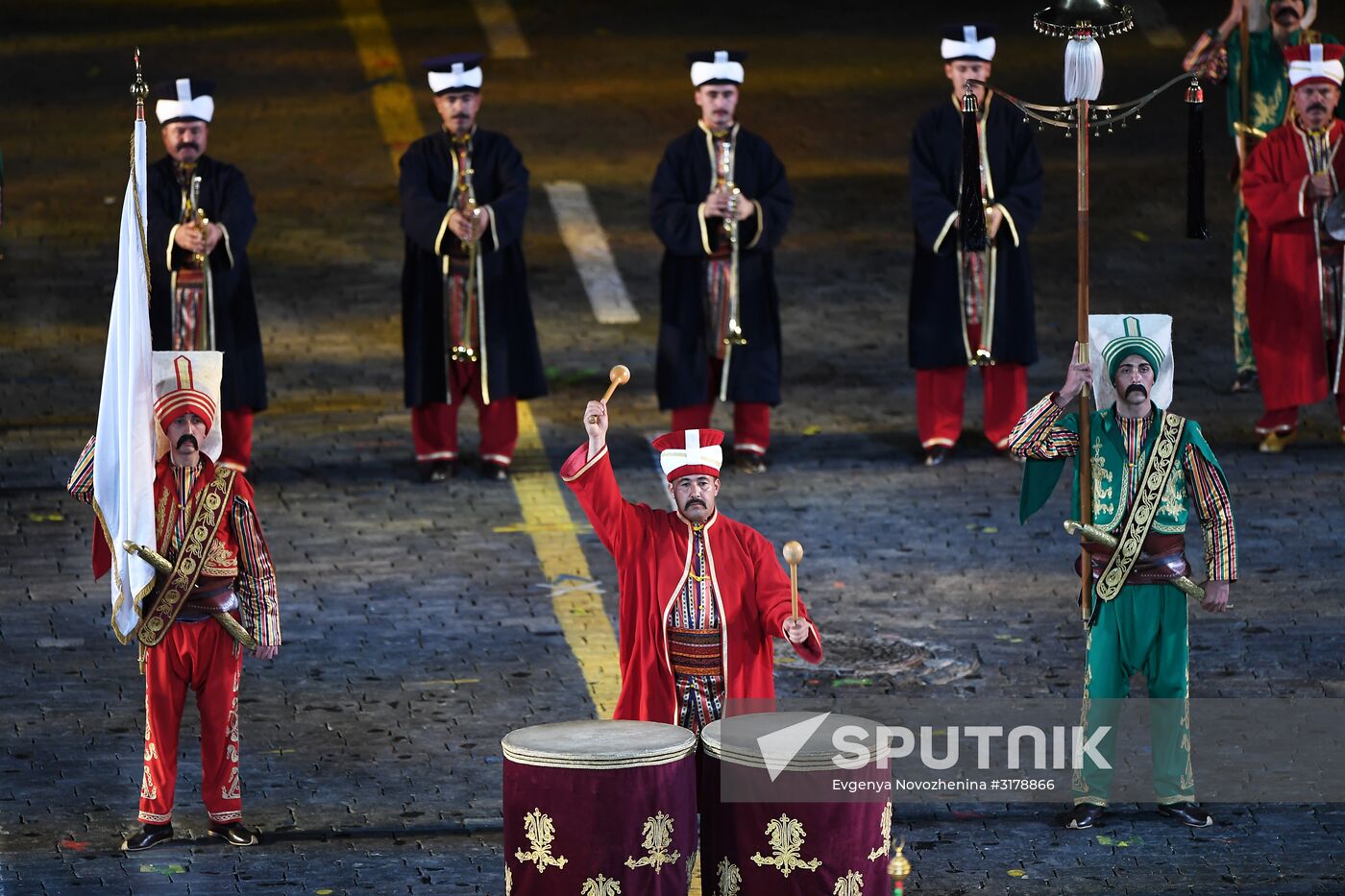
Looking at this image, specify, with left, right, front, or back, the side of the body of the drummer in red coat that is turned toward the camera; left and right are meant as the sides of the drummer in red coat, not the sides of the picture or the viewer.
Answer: front

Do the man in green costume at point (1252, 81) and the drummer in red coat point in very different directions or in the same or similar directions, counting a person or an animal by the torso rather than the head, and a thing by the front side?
same or similar directions

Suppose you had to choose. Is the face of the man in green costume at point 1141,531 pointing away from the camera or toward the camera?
toward the camera

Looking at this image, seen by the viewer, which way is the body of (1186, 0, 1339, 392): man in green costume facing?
toward the camera

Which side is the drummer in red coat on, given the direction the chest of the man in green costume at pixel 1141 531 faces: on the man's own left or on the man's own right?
on the man's own right

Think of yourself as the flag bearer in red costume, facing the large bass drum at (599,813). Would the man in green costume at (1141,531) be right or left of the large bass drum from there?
left

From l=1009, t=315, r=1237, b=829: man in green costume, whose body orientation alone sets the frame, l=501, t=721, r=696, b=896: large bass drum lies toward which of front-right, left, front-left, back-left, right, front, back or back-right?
front-right

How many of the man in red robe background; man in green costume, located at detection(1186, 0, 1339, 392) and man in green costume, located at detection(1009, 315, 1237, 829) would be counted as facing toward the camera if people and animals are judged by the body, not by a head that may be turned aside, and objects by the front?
3

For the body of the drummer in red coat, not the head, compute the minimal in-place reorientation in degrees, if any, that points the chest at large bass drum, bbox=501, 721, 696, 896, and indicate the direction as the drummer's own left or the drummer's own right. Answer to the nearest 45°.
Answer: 0° — they already face it

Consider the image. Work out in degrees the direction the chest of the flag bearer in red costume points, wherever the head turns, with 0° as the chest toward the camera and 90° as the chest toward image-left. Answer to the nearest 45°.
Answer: approximately 0°

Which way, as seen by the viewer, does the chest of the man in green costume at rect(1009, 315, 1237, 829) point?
toward the camera
